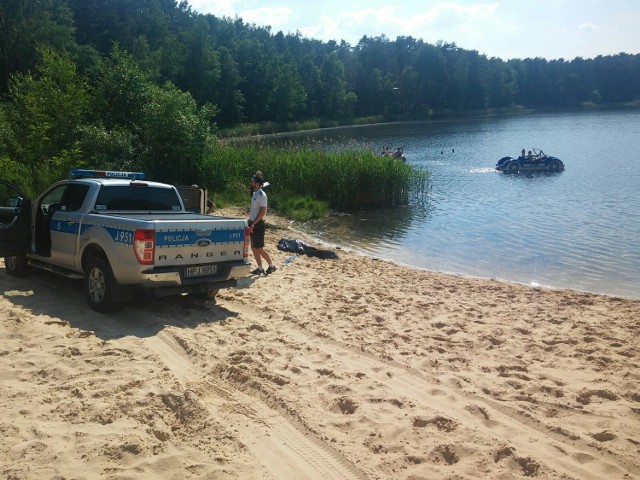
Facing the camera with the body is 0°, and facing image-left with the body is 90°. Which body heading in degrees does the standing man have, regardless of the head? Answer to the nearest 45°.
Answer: approximately 90°

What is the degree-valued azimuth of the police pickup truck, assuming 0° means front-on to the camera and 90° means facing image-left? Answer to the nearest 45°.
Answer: approximately 135°

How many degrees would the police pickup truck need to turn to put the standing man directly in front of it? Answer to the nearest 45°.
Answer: approximately 90° to its right

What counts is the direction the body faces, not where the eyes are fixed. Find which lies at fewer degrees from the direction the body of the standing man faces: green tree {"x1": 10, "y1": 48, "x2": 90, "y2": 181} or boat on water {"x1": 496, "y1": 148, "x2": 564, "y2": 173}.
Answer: the green tree

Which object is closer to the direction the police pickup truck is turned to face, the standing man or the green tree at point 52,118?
the green tree

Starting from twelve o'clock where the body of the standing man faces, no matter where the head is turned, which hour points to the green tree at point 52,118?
The green tree is roughly at 2 o'clock from the standing man.
